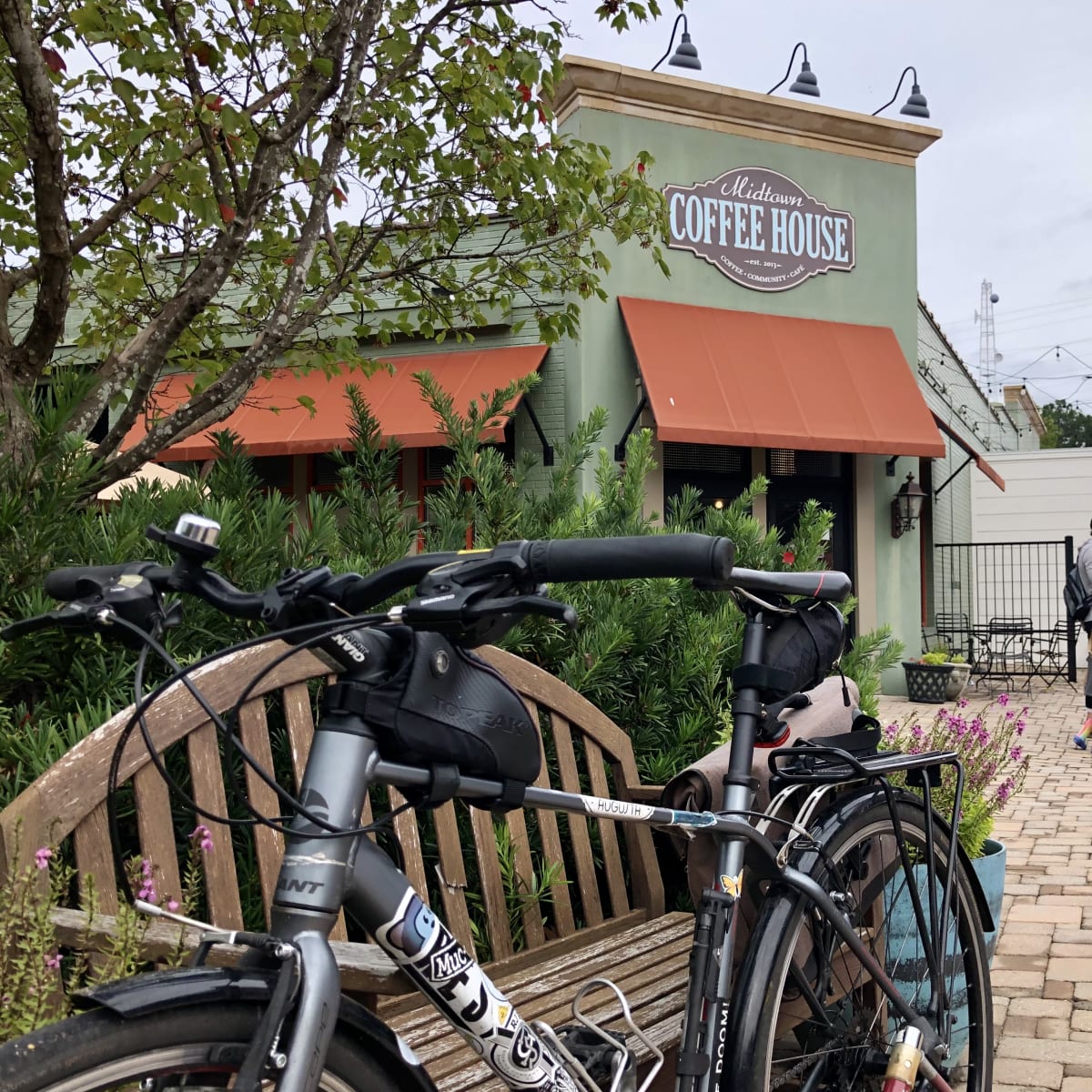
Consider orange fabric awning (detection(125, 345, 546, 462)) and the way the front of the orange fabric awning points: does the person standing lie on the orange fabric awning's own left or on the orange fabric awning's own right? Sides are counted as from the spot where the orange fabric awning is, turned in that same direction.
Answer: on the orange fabric awning's own left

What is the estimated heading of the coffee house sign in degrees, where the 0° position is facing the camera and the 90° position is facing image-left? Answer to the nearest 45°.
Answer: approximately 315°

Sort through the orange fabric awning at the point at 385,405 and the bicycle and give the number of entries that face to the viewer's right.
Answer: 0

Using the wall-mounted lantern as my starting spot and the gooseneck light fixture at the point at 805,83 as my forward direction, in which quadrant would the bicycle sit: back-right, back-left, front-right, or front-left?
front-left

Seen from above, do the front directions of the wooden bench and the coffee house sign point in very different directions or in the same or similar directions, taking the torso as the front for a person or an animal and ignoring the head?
same or similar directions

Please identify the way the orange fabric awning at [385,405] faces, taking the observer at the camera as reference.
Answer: facing the viewer and to the left of the viewer

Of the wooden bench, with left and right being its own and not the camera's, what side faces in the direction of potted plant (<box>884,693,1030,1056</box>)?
left

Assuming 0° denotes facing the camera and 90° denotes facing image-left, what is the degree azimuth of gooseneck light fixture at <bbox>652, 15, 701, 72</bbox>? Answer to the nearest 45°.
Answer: approximately 315°

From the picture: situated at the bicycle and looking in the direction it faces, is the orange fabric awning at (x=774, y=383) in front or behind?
behind

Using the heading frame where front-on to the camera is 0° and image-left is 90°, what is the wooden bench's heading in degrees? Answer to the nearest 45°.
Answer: approximately 315°

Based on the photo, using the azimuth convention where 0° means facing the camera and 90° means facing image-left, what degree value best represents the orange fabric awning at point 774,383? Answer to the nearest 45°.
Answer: approximately 315°
